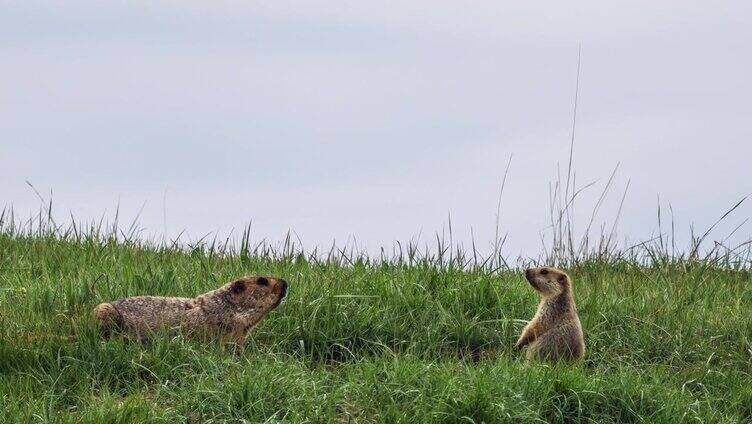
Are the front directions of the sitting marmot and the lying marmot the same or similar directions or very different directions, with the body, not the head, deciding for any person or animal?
very different directions

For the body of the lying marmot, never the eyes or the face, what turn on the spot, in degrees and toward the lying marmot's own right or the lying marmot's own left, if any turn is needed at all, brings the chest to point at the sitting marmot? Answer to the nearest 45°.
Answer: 0° — it already faces it

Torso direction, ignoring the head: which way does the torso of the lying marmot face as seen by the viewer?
to the viewer's right
